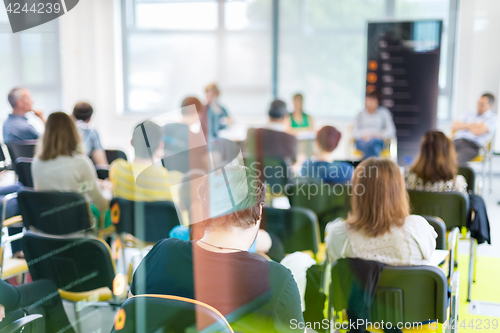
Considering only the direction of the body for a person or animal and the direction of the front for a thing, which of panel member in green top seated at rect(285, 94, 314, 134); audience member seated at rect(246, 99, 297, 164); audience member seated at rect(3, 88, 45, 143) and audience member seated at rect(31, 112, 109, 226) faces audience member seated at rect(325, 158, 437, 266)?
panel member in green top seated at rect(285, 94, 314, 134)

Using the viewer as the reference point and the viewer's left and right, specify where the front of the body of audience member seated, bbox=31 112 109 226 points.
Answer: facing away from the viewer and to the right of the viewer

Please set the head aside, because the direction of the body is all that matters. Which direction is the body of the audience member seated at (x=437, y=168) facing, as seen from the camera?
away from the camera

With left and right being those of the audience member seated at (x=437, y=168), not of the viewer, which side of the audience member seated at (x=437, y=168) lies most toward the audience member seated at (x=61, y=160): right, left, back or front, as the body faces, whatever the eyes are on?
left

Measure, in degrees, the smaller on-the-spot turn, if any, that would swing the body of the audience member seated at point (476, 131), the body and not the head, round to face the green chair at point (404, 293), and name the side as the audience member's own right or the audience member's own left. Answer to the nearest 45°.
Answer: approximately 45° to the audience member's own left

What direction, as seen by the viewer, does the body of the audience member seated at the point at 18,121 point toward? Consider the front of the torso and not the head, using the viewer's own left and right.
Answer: facing away from the viewer and to the right of the viewer

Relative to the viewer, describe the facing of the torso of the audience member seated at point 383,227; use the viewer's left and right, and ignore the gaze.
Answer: facing away from the viewer

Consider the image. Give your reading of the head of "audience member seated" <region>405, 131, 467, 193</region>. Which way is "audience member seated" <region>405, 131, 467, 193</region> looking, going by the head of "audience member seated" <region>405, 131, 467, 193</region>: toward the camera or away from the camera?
away from the camera
